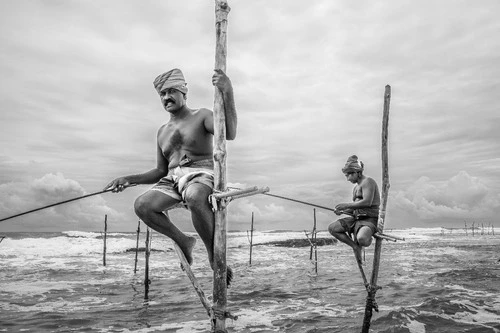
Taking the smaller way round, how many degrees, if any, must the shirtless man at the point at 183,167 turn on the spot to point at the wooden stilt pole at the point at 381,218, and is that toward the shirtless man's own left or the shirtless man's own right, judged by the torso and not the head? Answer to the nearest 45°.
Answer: approximately 180°

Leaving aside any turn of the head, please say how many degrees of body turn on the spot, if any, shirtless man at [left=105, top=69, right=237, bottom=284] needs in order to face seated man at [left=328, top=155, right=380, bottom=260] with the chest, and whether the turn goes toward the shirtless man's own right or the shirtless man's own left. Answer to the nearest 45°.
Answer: approximately 180°

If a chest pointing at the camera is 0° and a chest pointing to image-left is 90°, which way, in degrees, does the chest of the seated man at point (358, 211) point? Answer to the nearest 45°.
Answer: approximately 45°

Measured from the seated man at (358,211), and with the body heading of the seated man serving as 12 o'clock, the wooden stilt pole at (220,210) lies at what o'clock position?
The wooden stilt pole is roughly at 11 o'clock from the seated man.

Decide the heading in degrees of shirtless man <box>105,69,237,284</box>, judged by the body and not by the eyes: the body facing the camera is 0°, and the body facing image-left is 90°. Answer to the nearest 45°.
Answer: approximately 45°
